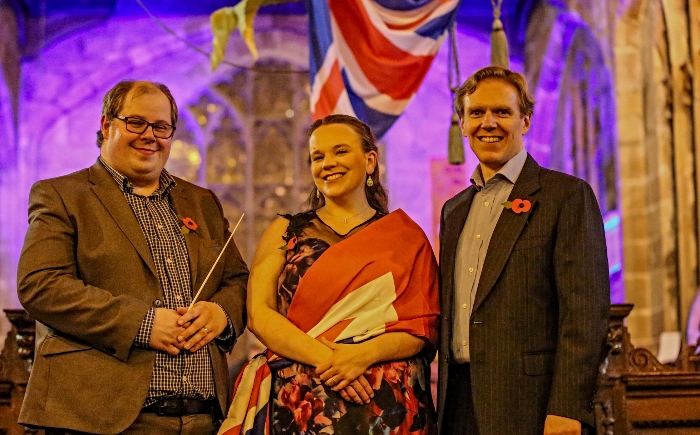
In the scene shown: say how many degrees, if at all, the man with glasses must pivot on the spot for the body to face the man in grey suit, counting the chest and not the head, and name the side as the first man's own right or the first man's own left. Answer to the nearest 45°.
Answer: approximately 45° to the first man's own left

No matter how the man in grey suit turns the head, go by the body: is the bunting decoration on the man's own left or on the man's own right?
on the man's own right

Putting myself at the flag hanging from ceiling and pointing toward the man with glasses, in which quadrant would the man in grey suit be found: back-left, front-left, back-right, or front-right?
front-left

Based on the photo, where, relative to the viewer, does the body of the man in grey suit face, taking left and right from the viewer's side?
facing the viewer and to the left of the viewer

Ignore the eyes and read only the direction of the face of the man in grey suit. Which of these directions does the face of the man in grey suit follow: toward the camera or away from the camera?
toward the camera

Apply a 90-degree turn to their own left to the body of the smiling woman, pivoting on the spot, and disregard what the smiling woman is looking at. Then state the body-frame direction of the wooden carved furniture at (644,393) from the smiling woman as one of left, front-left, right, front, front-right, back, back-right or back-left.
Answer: front-left

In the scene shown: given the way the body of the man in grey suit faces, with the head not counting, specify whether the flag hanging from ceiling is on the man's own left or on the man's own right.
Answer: on the man's own right

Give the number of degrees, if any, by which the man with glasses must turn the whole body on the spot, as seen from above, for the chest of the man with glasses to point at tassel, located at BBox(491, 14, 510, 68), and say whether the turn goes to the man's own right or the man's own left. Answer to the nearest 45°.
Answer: approximately 90° to the man's own left

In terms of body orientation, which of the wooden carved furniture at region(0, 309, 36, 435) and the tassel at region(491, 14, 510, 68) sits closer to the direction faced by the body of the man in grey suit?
the wooden carved furniture

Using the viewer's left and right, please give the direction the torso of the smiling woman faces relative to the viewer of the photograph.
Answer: facing the viewer

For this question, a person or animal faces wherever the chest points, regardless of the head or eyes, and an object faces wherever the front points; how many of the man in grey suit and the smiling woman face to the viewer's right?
0

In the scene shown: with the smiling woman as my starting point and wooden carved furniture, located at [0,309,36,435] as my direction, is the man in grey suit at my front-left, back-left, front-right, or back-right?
back-right

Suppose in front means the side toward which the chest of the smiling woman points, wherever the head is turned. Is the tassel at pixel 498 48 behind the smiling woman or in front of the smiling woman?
behind

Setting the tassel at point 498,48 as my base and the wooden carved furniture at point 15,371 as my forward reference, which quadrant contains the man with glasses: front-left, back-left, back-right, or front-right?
front-left

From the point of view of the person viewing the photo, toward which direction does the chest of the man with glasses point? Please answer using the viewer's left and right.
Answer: facing the viewer and to the right of the viewer
